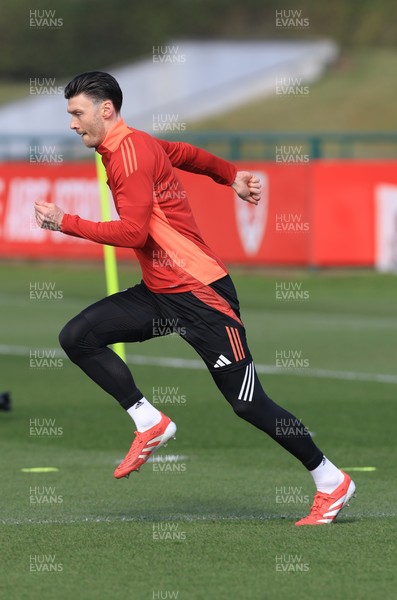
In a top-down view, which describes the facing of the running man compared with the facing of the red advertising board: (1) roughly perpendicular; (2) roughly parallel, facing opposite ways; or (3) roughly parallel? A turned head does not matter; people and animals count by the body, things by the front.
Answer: roughly perpendicular

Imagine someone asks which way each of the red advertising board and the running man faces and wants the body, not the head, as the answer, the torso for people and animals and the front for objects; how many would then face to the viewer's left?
1

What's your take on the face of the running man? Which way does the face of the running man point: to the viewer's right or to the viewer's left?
to the viewer's left

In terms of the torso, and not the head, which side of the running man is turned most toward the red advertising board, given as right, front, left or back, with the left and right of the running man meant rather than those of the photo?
right

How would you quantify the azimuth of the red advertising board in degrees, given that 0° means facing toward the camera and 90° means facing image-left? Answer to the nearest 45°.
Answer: approximately 0°

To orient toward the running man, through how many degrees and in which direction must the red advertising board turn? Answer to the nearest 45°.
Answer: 0° — it already faces them

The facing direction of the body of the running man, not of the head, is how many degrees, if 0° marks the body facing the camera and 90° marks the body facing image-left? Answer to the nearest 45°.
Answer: approximately 90°
